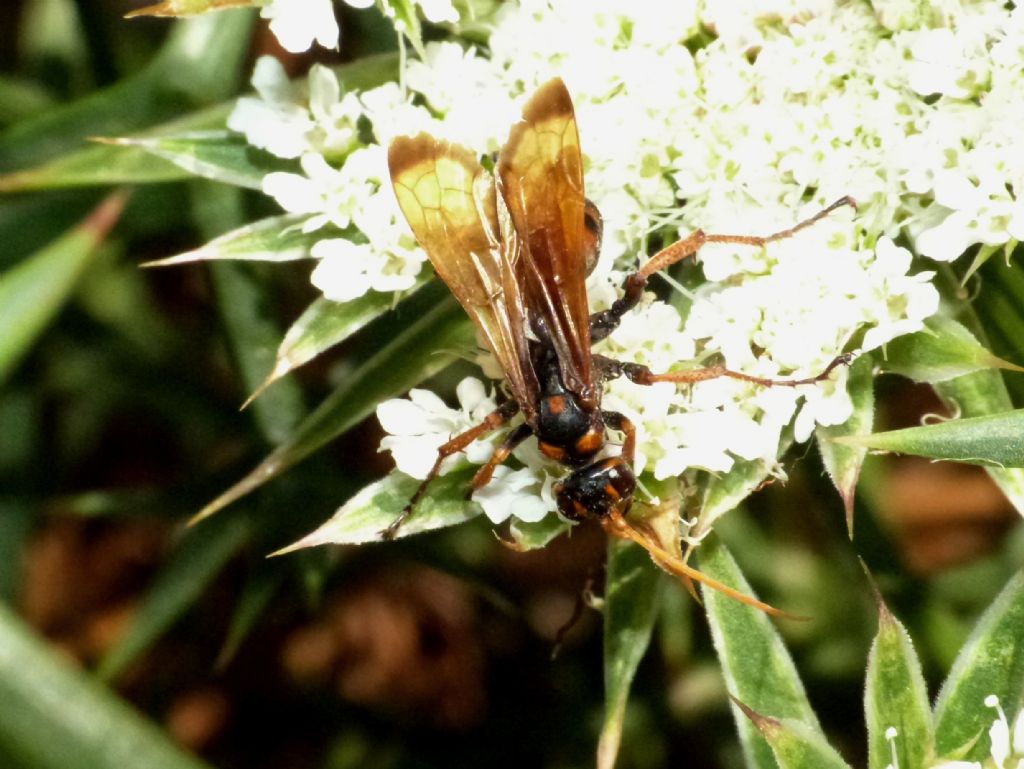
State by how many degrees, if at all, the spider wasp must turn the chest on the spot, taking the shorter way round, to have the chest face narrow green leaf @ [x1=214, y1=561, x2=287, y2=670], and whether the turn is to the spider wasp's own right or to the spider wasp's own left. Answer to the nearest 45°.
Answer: approximately 90° to the spider wasp's own right

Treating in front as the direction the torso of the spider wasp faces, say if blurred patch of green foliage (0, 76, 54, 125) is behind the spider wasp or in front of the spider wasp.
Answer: behind

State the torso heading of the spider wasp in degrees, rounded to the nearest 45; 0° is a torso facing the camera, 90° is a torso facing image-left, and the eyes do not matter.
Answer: approximately 0°

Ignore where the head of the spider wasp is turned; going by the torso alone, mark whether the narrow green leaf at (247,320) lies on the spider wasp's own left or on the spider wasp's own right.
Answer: on the spider wasp's own right

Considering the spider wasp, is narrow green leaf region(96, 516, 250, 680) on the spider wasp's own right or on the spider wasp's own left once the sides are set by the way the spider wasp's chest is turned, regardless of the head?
on the spider wasp's own right

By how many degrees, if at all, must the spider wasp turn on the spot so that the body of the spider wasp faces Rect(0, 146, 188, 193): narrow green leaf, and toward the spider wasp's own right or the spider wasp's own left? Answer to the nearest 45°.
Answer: approximately 135° to the spider wasp's own right
